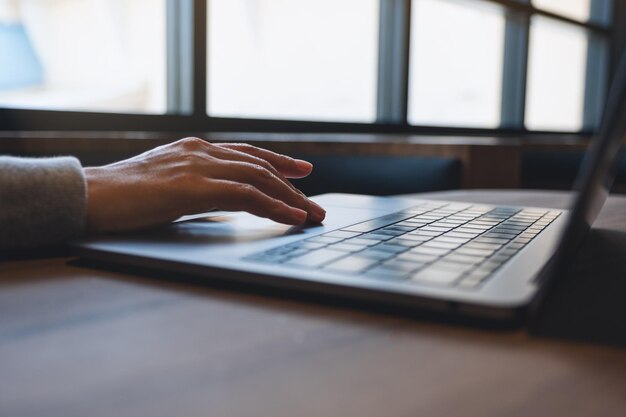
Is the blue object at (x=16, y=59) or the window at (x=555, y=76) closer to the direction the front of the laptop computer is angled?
the blue object

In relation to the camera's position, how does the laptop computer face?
facing away from the viewer and to the left of the viewer

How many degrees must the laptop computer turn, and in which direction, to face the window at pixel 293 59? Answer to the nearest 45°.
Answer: approximately 45° to its right

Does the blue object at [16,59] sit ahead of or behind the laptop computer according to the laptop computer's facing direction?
ahead

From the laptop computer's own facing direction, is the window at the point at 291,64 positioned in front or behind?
in front

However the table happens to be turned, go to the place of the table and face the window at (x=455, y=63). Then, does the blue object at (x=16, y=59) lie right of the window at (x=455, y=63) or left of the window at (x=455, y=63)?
left
